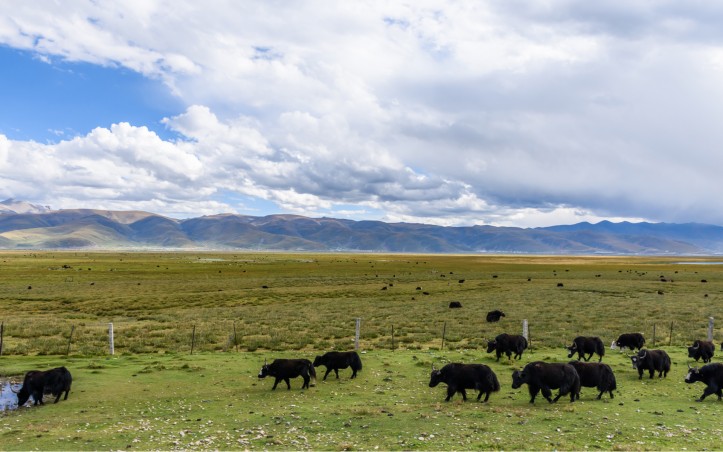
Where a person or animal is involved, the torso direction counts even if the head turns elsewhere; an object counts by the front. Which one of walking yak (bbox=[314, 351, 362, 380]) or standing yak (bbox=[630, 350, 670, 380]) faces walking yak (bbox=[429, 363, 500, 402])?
standing yak (bbox=[630, 350, 670, 380])

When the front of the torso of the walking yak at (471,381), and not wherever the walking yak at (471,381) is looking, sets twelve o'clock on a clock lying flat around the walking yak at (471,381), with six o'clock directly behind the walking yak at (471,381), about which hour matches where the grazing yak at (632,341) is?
the grazing yak at (632,341) is roughly at 4 o'clock from the walking yak at (471,381).

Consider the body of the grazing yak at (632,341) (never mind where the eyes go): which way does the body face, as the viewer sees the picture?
to the viewer's left

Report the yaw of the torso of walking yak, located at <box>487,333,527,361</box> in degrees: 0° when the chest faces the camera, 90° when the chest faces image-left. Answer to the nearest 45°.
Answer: approximately 90°

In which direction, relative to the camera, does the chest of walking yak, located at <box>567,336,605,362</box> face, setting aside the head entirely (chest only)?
to the viewer's left

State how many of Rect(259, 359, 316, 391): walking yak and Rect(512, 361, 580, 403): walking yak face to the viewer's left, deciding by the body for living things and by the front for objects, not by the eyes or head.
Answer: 2

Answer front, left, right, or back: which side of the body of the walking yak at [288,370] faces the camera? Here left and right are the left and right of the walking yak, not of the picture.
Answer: left

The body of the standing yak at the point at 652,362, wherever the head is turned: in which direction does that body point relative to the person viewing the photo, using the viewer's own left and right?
facing the viewer and to the left of the viewer

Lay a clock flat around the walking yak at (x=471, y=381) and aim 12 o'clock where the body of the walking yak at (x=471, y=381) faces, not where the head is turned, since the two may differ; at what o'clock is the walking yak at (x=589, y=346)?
the walking yak at (x=589, y=346) is roughly at 4 o'clock from the walking yak at (x=471, y=381).

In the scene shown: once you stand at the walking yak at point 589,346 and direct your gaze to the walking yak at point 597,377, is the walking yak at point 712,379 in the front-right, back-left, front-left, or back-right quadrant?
front-left

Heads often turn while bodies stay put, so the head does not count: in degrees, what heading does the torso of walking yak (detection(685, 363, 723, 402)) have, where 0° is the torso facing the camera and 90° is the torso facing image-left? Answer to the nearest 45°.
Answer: approximately 90°

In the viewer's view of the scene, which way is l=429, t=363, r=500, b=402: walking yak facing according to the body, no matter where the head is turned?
to the viewer's left

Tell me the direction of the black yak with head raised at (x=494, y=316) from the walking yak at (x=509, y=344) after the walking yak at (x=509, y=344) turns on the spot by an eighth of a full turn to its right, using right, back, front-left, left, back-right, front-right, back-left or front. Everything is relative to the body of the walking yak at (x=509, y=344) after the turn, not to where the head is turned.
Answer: front-right

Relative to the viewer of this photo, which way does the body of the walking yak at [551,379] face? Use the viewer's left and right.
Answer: facing to the left of the viewer
